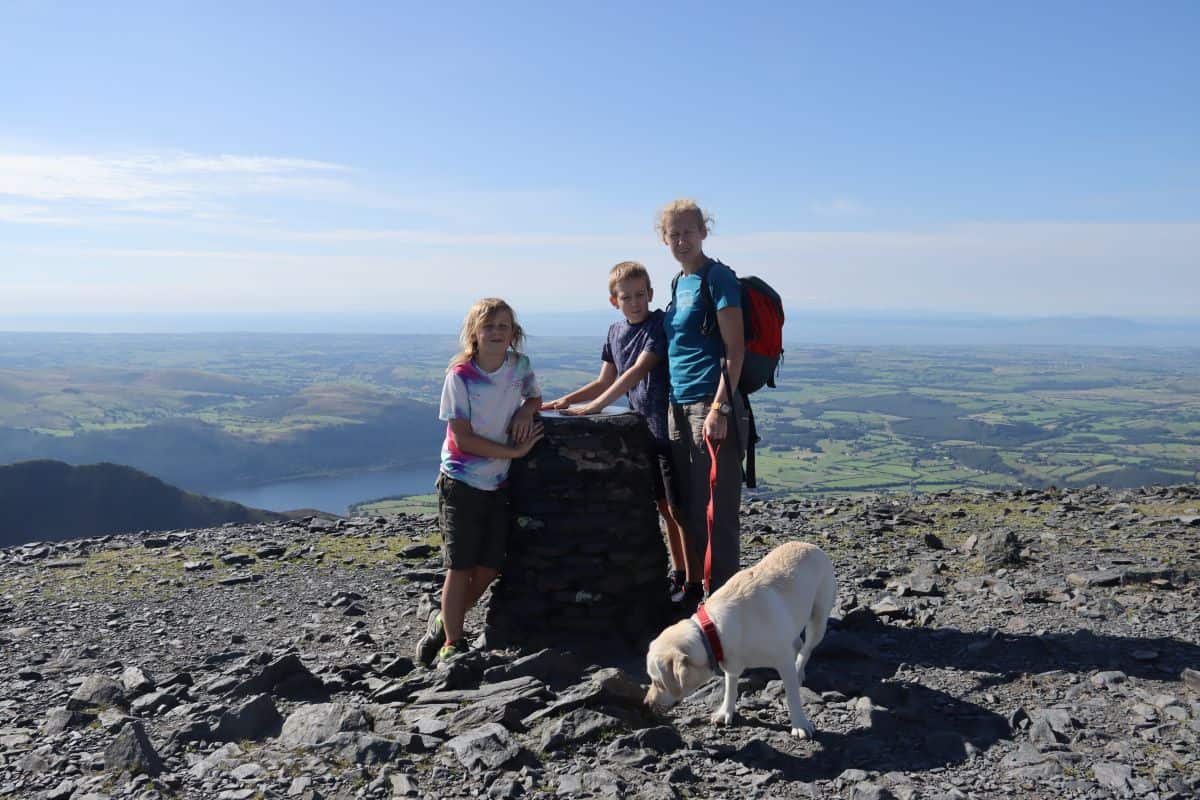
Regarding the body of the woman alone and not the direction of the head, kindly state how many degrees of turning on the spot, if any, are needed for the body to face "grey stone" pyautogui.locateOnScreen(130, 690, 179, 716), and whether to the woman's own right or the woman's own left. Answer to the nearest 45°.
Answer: approximately 45° to the woman's own right

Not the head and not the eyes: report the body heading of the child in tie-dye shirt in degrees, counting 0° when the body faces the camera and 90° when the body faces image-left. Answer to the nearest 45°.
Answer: approximately 315°

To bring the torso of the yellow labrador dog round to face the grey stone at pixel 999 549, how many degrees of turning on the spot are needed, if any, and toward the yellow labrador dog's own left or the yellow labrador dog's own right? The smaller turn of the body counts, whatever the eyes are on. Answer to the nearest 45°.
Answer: approximately 180°

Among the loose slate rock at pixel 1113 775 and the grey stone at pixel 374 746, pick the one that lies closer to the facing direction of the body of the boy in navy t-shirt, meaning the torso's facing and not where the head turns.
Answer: the grey stone

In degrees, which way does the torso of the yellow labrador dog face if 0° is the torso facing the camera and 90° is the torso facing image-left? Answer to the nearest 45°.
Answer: approximately 45°
